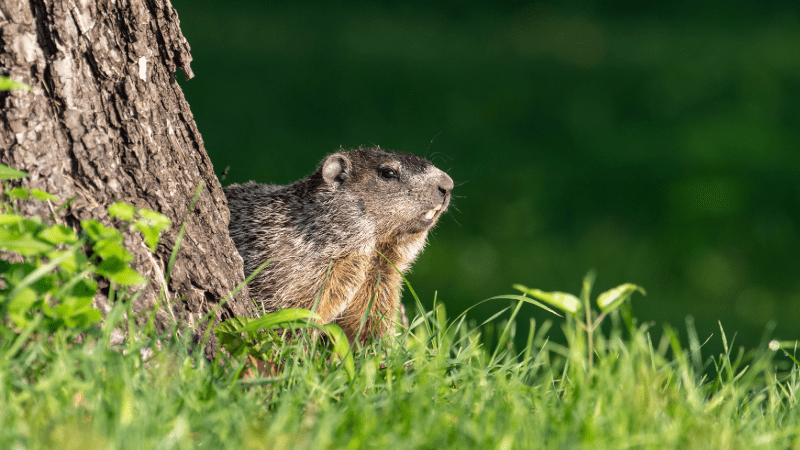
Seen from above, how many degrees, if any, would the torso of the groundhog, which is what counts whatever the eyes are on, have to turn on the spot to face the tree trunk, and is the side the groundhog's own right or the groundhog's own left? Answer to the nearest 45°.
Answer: approximately 135° to the groundhog's own right

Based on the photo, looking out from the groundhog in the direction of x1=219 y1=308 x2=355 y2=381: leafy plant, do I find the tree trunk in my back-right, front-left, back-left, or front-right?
front-right

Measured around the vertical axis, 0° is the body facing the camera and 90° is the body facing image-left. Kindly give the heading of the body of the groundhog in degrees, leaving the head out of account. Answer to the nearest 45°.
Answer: approximately 270°

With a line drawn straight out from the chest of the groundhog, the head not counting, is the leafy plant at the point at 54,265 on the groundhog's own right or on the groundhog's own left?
on the groundhog's own right

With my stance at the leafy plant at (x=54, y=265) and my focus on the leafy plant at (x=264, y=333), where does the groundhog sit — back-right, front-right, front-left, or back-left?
front-left

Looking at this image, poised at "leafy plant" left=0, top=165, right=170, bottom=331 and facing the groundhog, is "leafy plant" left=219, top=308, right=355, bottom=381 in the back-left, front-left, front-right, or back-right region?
front-right

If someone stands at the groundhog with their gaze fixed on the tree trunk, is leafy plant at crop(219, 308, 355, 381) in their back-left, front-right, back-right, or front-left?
front-left

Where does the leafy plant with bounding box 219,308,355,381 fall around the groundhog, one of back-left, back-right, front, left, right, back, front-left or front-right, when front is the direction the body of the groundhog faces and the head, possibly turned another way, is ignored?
right
